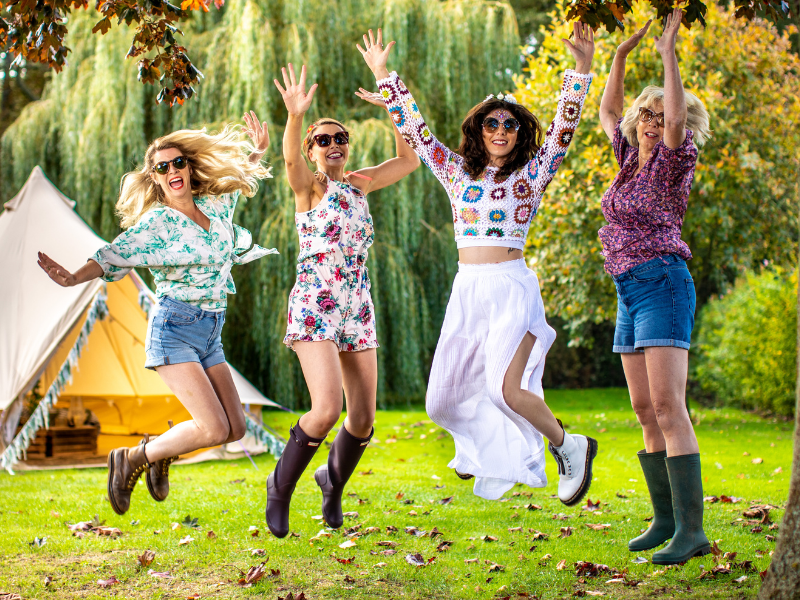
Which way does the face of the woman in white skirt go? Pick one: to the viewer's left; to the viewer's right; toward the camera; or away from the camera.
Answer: toward the camera

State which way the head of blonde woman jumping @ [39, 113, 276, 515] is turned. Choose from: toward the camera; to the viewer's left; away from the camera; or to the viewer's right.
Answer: toward the camera

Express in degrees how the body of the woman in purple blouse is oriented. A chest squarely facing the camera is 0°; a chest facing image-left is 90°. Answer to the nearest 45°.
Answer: approximately 45°

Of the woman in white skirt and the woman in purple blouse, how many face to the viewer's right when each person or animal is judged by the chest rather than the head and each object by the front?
0

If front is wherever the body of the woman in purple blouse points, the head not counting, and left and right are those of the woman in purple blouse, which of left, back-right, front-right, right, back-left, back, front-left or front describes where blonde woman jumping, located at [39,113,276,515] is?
front-right

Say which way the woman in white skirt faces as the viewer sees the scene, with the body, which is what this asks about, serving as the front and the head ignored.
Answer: toward the camera

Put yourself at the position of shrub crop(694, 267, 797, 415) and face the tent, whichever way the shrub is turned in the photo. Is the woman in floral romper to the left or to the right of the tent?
left

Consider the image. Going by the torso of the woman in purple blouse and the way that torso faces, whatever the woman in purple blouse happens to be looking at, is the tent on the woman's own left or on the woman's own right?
on the woman's own right
